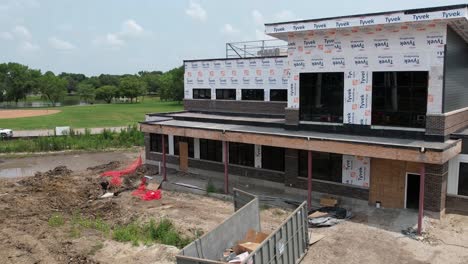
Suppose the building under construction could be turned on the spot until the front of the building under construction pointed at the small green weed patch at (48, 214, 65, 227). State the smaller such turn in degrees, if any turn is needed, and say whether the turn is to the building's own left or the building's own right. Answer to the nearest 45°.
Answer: approximately 45° to the building's own right

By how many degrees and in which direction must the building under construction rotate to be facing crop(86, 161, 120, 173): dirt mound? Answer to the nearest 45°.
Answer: approximately 90° to its right

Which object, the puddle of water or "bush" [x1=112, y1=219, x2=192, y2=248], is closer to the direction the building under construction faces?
the bush

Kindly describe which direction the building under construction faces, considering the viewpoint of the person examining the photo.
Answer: facing the viewer and to the left of the viewer

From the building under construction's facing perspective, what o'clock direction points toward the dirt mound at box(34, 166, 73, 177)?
The dirt mound is roughly at 2 o'clock from the building under construction.

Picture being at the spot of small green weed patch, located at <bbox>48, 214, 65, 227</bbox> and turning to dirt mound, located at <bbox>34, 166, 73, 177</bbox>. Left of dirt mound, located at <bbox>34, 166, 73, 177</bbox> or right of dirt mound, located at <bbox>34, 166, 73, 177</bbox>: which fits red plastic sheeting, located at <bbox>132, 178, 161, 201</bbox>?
right

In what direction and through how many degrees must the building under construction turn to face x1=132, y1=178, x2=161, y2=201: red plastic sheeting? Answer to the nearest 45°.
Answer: approximately 45° to its right

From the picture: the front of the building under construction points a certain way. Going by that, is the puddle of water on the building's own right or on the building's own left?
on the building's own right

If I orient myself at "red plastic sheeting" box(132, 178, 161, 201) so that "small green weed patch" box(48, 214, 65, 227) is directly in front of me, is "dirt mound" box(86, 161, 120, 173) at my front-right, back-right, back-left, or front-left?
back-right

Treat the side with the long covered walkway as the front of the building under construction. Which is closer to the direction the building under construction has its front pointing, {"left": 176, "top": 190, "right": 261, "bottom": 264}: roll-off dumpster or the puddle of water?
the roll-off dumpster

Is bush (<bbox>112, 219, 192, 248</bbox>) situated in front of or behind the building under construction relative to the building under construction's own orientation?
in front

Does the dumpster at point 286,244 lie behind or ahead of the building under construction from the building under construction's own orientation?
ahead

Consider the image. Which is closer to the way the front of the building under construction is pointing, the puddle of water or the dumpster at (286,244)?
the dumpster

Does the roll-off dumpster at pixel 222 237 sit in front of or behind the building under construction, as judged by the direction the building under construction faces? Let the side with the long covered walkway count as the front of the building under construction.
in front
